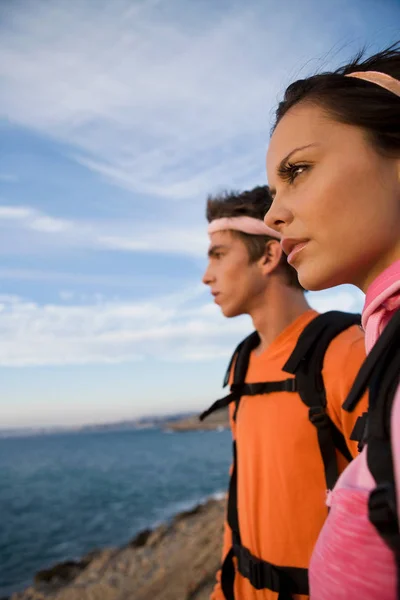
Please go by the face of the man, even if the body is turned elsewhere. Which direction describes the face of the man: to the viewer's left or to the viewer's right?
to the viewer's left

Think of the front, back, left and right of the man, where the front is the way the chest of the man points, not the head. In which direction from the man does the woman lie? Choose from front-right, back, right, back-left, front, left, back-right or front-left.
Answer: front-left

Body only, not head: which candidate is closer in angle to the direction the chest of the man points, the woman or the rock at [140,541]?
the woman

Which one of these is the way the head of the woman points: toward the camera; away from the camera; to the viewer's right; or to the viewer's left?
to the viewer's left

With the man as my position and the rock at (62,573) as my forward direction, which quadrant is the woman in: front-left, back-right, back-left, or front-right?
back-left

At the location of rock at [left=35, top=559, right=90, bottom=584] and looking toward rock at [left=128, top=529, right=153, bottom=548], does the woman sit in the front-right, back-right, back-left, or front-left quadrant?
back-right

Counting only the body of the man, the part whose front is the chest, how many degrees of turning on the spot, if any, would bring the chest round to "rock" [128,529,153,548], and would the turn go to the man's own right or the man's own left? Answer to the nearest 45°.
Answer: approximately 135° to the man's own right

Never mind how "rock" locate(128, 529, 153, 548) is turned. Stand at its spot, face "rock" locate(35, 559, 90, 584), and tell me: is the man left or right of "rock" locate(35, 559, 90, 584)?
left
